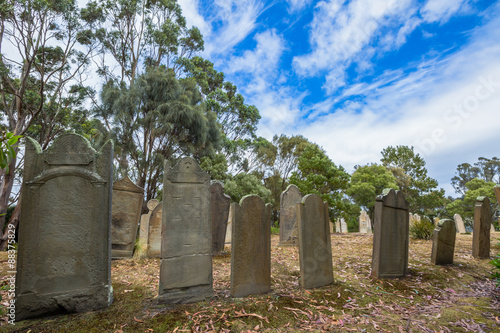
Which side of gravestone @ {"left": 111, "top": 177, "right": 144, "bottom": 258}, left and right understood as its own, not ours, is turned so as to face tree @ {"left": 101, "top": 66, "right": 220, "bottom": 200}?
back

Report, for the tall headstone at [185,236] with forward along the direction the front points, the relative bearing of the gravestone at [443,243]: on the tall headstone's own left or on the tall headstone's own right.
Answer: on the tall headstone's own left

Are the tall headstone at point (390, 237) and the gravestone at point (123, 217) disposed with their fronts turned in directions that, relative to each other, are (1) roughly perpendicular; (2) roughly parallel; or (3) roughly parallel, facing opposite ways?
roughly parallel

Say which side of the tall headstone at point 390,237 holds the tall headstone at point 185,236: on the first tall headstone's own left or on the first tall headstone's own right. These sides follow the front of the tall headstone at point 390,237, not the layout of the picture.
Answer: on the first tall headstone's own right

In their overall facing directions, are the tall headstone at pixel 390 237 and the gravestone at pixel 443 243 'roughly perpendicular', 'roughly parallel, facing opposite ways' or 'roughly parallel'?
roughly parallel

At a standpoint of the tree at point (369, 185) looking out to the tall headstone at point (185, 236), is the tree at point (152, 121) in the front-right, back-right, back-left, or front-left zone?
front-right

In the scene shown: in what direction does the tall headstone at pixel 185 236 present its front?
toward the camera

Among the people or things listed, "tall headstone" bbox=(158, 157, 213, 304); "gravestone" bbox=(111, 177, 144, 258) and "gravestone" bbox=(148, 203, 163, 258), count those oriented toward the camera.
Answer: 3

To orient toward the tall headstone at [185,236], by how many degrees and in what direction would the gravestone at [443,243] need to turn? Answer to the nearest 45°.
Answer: approximately 90° to its right

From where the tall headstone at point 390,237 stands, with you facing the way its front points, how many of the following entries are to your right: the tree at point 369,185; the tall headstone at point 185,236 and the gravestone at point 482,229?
1

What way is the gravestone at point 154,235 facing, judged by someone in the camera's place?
facing the viewer

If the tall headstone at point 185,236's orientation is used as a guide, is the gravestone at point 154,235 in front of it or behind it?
behind

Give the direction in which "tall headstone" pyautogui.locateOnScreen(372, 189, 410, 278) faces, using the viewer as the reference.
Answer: facing the viewer and to the right of the viewer
